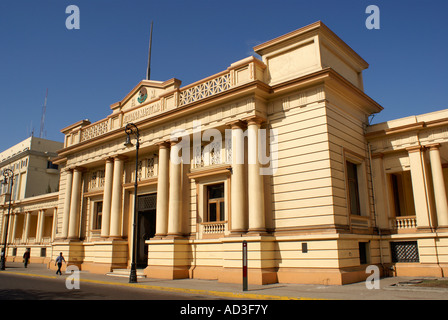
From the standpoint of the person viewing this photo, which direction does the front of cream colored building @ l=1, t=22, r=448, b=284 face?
facing the viewer and to the left of the viewer
